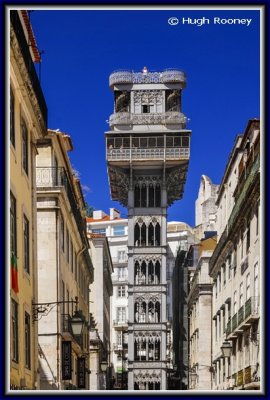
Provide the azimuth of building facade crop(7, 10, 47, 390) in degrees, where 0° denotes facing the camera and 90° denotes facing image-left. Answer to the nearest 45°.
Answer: approximately 270°
